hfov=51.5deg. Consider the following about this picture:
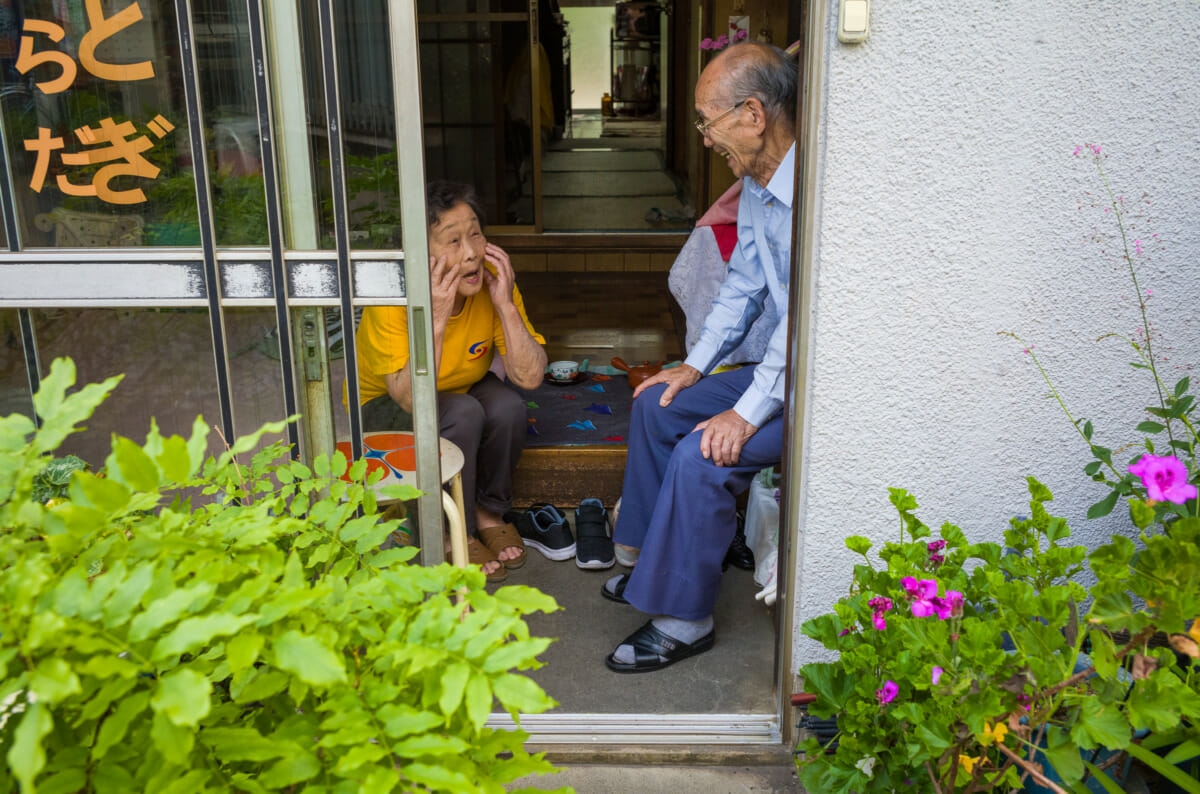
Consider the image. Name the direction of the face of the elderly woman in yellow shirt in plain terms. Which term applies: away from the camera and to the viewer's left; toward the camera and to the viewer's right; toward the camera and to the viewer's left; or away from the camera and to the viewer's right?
toward the camera and to the viewer's right

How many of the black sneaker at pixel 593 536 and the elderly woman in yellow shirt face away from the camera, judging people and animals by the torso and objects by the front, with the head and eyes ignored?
0

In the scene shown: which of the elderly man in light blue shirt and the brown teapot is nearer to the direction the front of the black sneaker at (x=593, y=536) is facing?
the elderly man in light blue shirt

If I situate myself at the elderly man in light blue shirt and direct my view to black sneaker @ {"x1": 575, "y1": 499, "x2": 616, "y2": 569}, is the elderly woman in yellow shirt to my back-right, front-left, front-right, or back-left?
front-left

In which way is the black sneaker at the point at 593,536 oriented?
toward the camera

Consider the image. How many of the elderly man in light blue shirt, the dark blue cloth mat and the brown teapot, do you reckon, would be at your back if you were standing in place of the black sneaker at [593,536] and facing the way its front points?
2

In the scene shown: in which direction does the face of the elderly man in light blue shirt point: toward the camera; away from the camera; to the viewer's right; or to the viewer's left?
to the viewer's left

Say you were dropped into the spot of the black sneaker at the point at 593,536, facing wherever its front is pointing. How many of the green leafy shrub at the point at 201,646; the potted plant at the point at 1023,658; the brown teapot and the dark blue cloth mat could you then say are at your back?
2

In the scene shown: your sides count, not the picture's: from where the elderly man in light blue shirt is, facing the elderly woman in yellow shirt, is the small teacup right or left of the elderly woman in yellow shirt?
right

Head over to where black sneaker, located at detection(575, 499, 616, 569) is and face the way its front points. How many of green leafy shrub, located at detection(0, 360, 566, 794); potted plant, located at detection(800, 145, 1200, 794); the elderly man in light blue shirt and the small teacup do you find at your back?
1

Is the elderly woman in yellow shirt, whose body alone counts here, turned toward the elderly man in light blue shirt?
yes

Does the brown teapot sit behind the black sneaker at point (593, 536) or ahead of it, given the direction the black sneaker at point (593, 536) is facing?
behind

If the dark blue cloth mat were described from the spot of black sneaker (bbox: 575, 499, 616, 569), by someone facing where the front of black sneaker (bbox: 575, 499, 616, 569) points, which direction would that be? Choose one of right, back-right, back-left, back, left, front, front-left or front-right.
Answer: back
